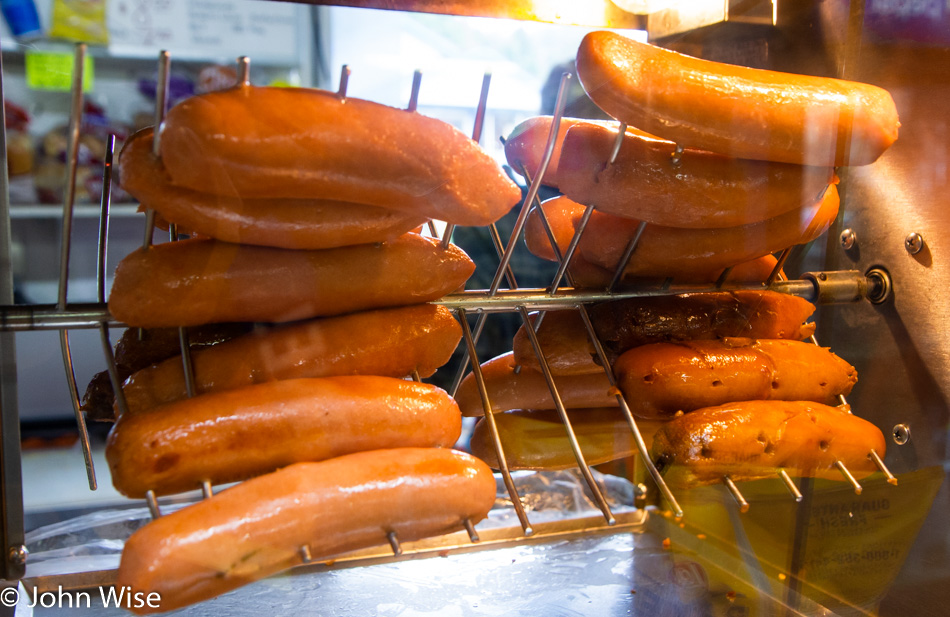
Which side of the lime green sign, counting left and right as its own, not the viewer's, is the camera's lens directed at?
front

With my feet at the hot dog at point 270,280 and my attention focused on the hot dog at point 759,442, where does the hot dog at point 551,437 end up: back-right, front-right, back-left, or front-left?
front-left
